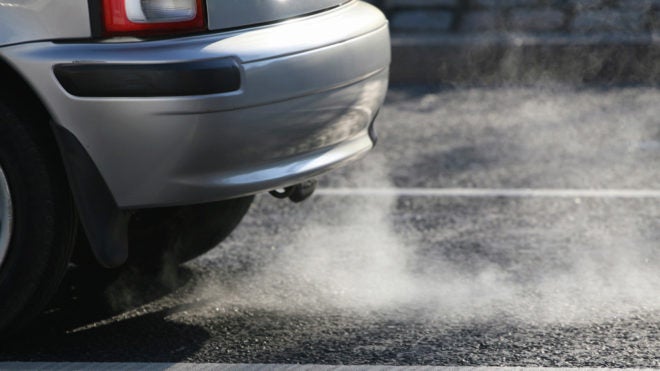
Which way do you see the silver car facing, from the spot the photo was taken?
facing away from the viewer and to the left of the viewer
